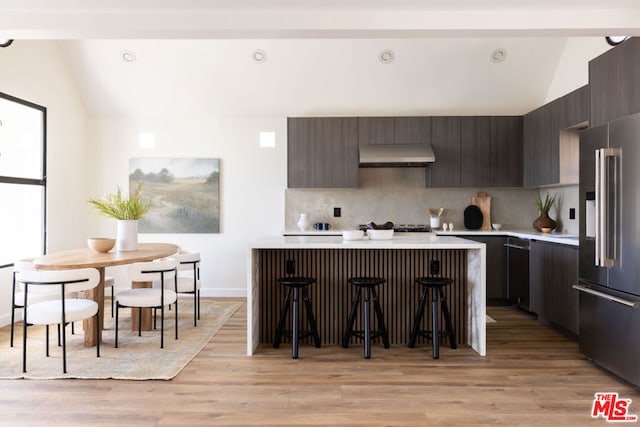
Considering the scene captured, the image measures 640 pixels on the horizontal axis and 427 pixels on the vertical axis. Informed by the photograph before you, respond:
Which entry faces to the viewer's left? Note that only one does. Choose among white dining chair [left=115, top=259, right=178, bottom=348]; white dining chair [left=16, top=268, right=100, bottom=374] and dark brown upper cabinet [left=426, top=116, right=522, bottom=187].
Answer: white dining chair [left=115, top=259, right=178, bottom=348]

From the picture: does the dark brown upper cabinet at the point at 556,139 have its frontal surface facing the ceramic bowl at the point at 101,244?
yes

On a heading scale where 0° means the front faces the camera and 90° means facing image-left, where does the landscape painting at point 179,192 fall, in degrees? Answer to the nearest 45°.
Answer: approximately 0°

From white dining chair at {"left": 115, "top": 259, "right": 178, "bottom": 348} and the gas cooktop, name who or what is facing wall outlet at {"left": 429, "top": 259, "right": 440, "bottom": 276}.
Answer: the gas cooktop

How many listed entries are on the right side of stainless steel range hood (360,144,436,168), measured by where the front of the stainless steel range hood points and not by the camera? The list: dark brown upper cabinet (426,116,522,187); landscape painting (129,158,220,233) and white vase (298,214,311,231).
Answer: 2

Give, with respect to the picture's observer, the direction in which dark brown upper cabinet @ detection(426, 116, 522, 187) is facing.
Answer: facing the viewer

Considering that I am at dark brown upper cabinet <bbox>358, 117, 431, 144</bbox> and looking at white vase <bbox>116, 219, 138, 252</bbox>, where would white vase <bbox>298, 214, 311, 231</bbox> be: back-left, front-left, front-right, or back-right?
front-right

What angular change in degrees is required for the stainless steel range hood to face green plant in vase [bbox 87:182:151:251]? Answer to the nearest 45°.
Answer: approximately 45° to its right

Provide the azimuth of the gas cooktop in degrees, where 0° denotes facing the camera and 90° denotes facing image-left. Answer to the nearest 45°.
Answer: approximately 0°

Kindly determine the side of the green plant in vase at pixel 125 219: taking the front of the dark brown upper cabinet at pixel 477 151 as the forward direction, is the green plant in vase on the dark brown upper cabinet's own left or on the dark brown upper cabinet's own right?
on the dark brown upper cabinet's own right

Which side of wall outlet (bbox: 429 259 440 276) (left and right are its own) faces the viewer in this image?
front

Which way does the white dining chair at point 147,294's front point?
to the viewer's left
